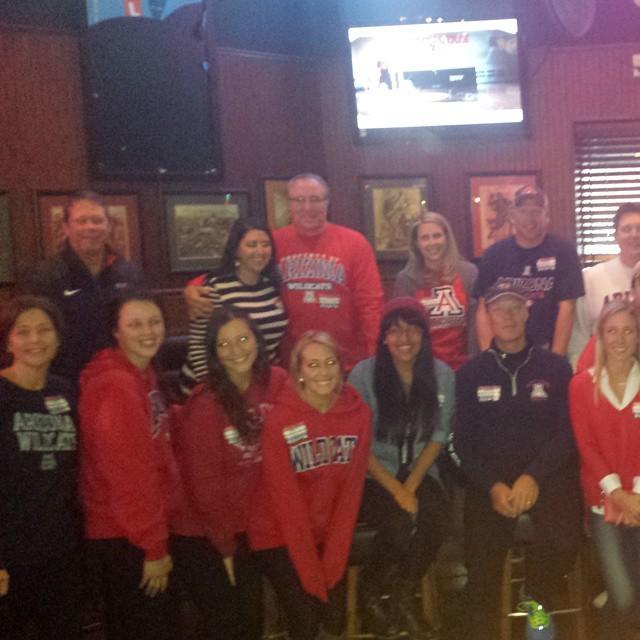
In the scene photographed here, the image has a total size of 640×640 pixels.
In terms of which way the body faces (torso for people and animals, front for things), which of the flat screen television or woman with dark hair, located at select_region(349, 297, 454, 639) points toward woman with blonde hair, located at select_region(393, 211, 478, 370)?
the flat screen television

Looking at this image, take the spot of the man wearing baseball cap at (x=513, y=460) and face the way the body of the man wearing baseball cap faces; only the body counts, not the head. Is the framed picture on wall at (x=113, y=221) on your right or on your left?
on your right

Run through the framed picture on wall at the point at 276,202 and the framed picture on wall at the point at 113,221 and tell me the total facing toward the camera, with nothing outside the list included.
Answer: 2

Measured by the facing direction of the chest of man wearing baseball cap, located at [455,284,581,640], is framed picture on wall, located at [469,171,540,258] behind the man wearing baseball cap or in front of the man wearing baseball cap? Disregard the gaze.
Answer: behind

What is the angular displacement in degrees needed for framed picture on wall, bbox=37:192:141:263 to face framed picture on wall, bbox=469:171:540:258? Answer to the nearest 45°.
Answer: approximately 90° to its left

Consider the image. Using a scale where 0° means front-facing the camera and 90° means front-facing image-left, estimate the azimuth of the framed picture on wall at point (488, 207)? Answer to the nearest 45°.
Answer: approximately 0°
